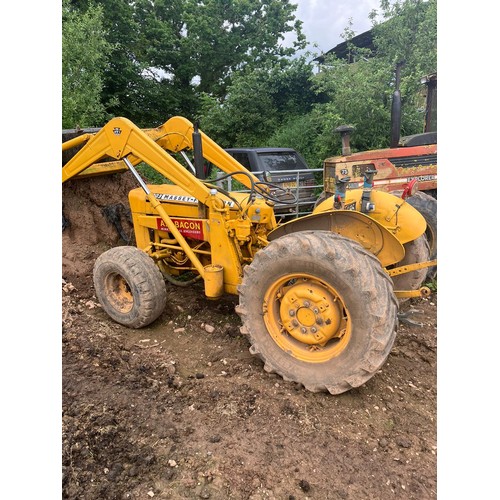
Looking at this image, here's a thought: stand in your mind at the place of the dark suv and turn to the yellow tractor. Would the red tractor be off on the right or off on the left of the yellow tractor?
left

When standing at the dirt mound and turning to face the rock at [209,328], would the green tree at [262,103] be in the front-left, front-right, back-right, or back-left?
back-left

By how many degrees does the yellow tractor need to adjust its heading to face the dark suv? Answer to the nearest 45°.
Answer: approximately 45° to its right

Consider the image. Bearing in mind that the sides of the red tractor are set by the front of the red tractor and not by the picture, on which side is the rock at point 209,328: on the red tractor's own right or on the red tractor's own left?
on the red tractor's own left

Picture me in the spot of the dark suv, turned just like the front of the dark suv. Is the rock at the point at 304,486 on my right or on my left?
on my left

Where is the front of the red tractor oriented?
to the viewer's left

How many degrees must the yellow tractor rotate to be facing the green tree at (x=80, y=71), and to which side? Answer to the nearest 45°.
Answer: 0° — it already faces it

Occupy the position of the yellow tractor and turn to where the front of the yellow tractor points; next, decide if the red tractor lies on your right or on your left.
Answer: on your right
